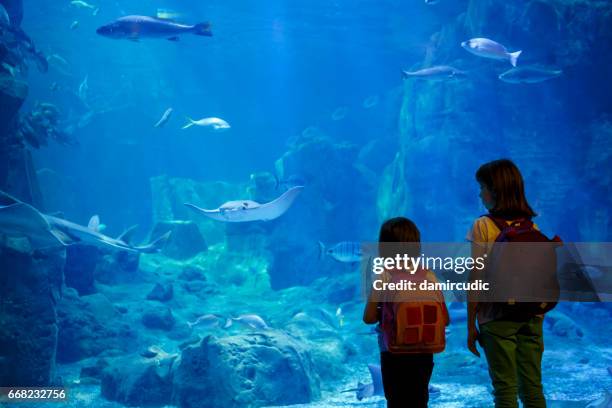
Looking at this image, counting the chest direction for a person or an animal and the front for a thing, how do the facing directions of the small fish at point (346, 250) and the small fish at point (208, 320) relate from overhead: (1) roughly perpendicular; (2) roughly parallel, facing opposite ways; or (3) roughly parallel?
roughly parallel

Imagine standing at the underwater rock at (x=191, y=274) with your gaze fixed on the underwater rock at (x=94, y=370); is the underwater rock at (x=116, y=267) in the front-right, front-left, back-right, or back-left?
front-right

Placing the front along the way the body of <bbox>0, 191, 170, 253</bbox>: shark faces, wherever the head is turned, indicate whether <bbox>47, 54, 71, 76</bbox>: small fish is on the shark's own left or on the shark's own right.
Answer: on the shark's own right

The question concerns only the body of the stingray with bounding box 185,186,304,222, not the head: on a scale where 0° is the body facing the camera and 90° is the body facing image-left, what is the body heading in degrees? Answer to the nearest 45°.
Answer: approximately 45°

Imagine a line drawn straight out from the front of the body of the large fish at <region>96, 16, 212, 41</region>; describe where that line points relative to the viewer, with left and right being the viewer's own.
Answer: facing to the left of the viewer

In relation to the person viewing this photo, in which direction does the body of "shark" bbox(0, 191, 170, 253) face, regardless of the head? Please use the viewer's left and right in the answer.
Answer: facing to the left of the viewer

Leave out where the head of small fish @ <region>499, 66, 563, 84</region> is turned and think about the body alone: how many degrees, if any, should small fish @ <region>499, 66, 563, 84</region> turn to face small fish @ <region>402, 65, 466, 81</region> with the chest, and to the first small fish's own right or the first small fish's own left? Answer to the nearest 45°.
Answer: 0° — it already faces it

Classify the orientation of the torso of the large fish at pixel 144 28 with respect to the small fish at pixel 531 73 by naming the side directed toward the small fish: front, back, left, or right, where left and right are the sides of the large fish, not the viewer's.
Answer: back

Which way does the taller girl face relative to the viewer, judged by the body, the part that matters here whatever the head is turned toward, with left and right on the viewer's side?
facing away from the viewer and to the left of the viewer

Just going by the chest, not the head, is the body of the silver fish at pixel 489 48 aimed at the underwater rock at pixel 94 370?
yes

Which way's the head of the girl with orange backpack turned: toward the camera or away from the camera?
away from the camera

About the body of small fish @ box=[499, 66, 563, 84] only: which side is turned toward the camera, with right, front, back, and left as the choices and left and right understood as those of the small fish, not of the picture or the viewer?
left

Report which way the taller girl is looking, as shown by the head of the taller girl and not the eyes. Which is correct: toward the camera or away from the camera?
away from the camera
